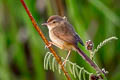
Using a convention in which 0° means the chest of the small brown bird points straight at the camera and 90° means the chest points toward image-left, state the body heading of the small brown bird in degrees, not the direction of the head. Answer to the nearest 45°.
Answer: approximately 90°
